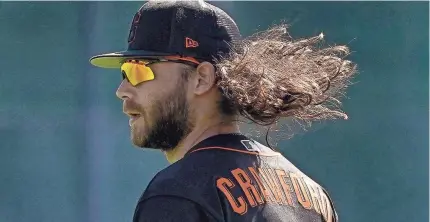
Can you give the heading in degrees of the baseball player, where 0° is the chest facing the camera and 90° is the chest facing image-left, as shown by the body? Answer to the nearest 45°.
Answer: approximately 135°

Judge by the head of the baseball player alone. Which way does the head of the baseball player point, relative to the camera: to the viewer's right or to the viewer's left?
to the viewer's left
